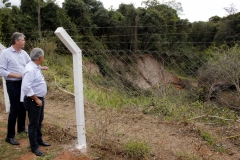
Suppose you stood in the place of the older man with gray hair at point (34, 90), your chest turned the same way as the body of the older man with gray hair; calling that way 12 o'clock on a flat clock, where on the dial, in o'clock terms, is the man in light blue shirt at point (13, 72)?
The man in light blue shirt is roughly at 8 o'clock from the older man with gray hair.

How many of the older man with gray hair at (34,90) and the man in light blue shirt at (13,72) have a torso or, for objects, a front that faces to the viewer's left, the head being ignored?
0

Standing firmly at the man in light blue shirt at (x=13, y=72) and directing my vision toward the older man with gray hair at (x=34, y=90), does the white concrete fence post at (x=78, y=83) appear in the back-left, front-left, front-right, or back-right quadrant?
front-left

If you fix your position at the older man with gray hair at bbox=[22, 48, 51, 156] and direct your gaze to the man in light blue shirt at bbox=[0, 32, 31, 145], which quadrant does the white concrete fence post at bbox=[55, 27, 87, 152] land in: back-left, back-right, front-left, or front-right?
back-right

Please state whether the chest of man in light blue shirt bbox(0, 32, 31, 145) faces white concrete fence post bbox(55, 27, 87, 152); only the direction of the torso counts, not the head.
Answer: yes

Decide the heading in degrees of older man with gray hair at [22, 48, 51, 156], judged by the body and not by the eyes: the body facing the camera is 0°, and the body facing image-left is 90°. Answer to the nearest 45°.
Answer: approximately 270°

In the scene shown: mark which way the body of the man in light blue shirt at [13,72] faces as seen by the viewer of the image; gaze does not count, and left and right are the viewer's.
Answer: facing the viewer and to the right of the viewer
